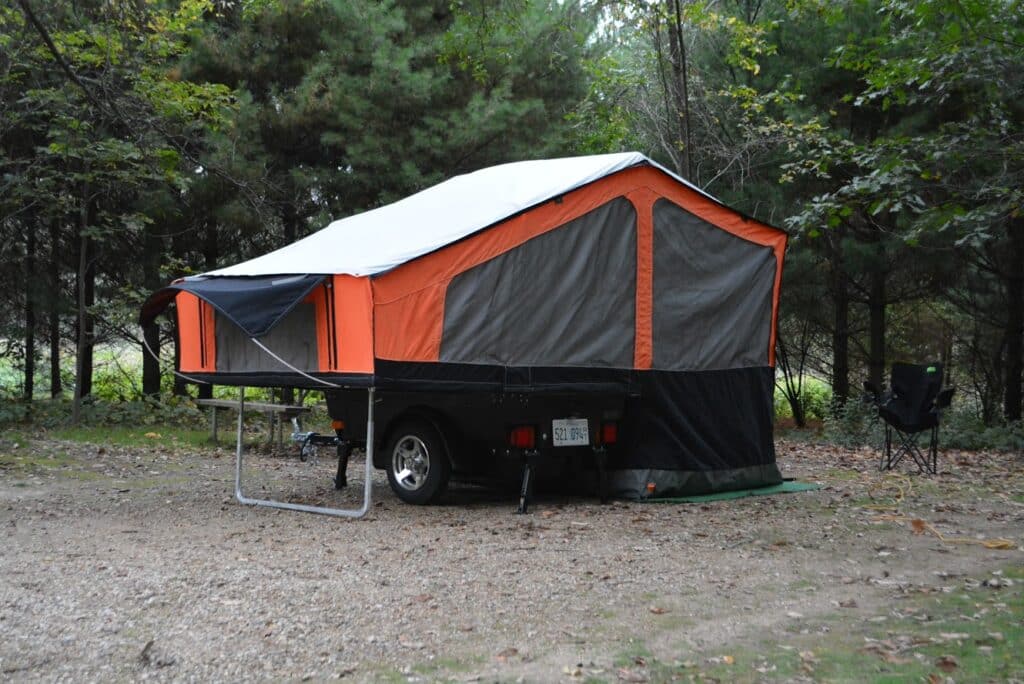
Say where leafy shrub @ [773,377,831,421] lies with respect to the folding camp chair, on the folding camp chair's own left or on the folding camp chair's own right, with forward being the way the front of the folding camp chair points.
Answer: on the folding camp chair's own right

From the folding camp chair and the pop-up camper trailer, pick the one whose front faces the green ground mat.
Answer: the folding camp chair

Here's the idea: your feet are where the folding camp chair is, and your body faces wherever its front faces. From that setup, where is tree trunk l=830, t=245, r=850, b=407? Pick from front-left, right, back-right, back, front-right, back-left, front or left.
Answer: back-right

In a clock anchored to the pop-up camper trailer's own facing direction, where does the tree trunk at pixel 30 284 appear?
The tree trunk is roughly at 12 o'clock from the pop-up camper trailer.

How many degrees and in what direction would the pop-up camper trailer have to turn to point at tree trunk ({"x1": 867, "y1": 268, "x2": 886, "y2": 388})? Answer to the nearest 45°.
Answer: approximately 90° to its right

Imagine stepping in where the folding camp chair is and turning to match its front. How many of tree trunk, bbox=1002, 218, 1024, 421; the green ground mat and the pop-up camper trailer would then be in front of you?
2

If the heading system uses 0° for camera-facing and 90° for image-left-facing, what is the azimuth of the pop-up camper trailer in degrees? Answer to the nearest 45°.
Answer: approximately 135°

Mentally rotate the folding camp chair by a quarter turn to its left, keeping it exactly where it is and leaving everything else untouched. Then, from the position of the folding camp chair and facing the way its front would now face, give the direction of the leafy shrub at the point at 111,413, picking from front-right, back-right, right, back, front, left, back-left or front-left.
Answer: back-right

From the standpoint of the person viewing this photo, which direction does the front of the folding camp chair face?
facing the viewer and to the left of the viewer

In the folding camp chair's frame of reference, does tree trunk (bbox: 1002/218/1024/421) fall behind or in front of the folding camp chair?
behind

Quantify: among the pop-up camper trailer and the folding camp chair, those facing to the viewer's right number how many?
0

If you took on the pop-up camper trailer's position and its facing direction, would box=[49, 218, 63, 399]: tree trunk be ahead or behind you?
ahead

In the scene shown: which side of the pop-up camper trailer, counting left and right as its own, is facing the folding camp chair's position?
right

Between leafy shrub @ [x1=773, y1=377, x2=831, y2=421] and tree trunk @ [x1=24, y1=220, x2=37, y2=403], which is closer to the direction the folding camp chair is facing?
the tree trunk
